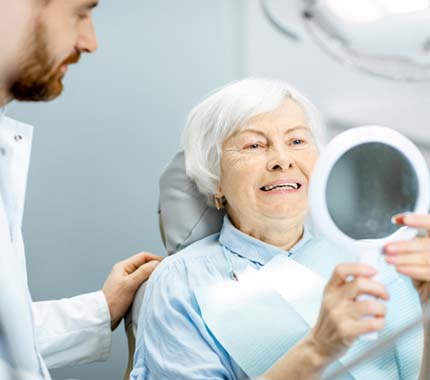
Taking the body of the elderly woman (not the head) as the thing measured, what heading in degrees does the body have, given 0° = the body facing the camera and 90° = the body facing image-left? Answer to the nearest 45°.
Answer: approximately 315°

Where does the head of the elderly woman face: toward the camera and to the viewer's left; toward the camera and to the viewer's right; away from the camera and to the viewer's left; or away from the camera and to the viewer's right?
toward the camera and to the viewer's right
